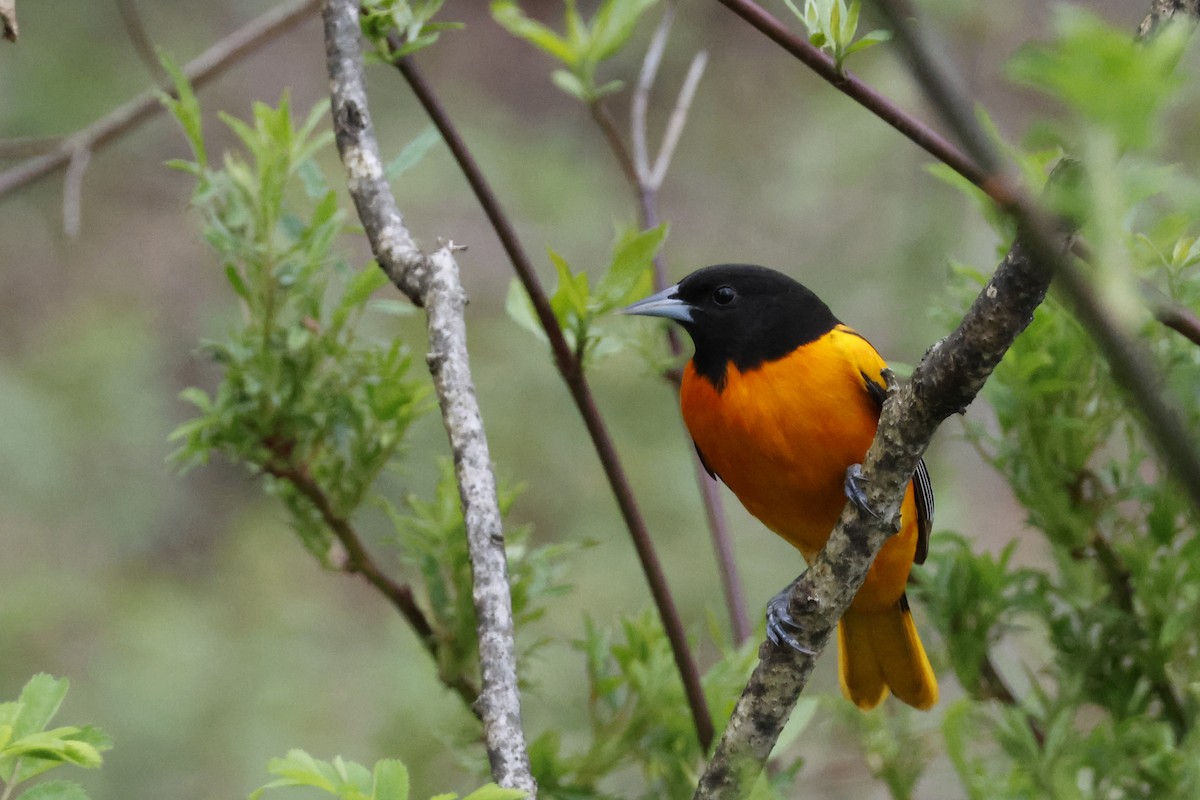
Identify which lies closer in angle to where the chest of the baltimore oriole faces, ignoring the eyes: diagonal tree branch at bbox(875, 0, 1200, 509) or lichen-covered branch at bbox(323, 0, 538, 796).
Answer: the lichen-covered branch

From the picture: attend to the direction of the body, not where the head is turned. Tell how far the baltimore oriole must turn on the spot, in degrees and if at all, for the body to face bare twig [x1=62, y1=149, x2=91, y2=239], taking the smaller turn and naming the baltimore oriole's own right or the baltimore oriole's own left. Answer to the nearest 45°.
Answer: approximately 45° to the baltimore oriole's own right

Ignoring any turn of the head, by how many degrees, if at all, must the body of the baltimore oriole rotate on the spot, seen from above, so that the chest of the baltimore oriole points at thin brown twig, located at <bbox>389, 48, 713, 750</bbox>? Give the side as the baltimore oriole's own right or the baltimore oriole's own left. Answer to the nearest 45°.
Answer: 0° — it already faces it

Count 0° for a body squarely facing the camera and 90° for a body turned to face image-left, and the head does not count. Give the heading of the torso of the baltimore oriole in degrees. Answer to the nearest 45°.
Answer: approximately 45°

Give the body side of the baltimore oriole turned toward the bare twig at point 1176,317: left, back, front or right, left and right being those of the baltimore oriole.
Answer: left
